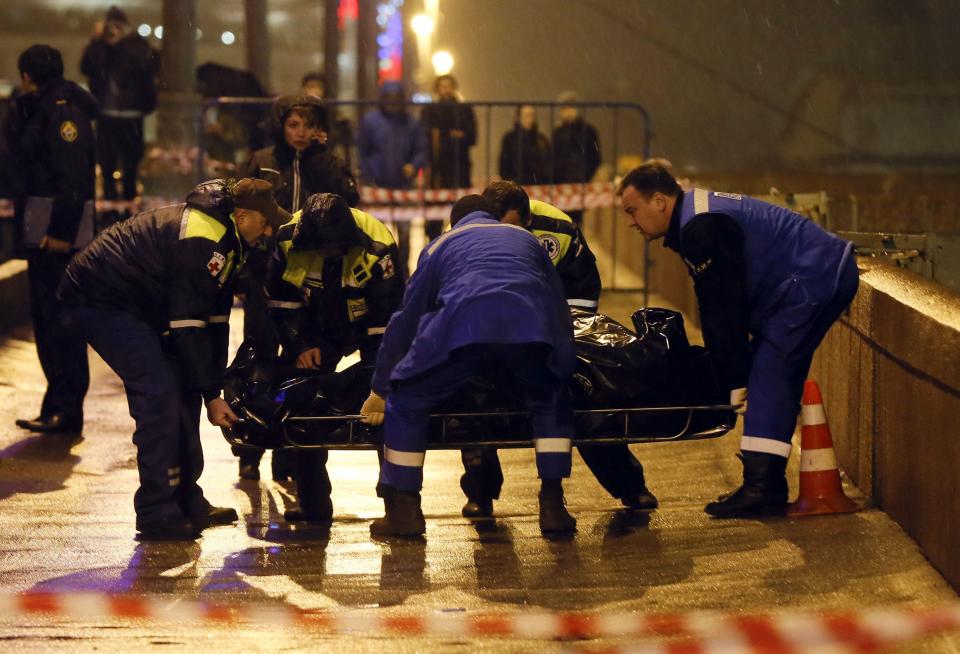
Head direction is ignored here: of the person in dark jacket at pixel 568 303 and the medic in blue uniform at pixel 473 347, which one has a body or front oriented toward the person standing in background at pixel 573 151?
the medic in blue uniform

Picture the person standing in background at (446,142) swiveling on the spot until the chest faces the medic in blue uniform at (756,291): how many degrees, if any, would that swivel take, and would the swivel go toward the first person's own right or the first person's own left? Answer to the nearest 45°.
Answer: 0° — they already face them

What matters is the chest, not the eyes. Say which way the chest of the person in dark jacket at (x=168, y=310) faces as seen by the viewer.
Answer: to the viewer's right

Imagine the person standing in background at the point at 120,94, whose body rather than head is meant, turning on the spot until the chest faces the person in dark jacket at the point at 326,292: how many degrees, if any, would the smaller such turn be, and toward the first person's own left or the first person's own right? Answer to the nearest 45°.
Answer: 0° — they already face them

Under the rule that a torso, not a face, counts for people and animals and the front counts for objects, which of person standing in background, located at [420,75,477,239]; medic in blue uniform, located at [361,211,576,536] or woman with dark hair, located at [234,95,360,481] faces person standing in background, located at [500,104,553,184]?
the medic in blue uniform

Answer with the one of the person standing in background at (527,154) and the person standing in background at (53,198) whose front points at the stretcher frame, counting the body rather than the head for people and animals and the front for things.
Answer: the person standing in background at (527,154)

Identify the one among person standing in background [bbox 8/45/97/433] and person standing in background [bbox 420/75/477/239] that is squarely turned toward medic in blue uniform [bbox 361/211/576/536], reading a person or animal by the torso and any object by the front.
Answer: person standing in background [bbox 420/75/477/239]

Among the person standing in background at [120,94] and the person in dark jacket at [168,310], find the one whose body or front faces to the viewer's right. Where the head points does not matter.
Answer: the person in dark jacket
